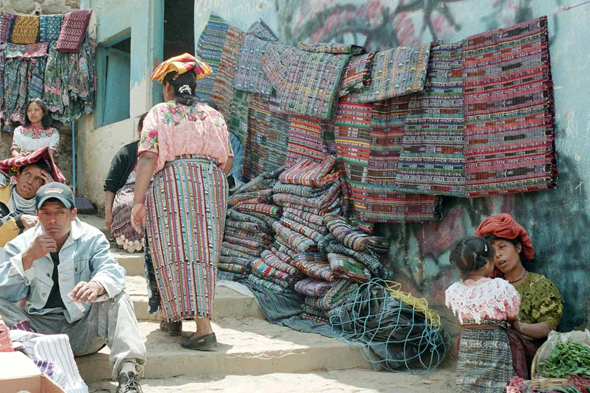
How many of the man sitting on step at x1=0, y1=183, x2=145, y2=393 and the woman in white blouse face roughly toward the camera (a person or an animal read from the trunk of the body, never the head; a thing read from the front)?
2

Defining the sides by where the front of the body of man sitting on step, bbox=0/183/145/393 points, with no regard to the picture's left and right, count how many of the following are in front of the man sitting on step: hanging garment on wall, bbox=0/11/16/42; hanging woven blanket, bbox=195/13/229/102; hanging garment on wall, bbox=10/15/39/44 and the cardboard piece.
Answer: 1

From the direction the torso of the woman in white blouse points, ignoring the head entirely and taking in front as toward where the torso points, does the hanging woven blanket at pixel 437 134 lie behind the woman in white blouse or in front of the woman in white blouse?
in front

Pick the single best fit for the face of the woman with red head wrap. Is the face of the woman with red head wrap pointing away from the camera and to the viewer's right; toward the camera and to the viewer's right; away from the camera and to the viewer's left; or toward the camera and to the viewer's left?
toward the camera and to the viewer's left

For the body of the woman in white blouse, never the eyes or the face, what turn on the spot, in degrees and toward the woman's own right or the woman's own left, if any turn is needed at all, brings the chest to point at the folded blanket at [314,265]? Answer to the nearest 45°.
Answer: approximately 45° to the woman's own left

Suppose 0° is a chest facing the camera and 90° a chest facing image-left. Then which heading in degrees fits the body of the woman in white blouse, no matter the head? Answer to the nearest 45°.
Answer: approximately 0°

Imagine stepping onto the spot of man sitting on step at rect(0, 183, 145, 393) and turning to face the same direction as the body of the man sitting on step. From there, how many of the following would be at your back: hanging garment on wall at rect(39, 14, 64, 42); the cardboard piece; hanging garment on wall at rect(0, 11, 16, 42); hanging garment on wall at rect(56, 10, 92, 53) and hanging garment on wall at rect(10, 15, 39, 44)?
4

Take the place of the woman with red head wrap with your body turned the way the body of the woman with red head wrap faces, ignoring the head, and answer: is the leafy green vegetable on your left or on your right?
on your left

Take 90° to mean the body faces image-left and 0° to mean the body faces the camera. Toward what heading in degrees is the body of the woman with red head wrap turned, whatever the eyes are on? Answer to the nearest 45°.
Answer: approximately 45°

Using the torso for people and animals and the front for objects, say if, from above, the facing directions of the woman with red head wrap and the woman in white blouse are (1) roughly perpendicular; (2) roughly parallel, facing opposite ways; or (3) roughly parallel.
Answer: roughly perpendicular

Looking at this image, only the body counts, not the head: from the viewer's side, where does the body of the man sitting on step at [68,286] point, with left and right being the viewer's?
facing the viewer
